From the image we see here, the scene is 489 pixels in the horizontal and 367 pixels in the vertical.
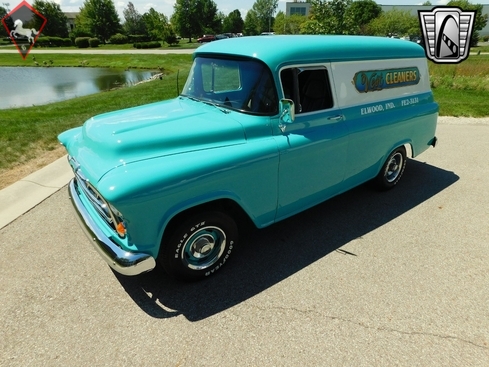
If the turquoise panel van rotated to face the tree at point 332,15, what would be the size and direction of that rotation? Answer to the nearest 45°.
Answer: approximately 135° to its right

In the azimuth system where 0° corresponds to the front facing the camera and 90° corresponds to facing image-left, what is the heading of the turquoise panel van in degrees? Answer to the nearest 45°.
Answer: approximately 45°

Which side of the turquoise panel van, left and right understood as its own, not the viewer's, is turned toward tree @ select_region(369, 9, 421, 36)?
back
